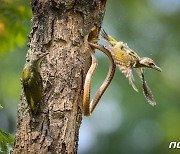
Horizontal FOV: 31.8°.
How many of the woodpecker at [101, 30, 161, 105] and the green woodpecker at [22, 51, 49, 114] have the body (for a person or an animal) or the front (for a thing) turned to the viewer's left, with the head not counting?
0

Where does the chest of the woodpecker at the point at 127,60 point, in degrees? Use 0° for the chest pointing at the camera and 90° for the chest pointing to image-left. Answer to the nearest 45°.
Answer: approximately 270°

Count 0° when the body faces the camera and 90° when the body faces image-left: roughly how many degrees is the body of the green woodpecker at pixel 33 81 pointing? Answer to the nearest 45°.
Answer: approximately 225°

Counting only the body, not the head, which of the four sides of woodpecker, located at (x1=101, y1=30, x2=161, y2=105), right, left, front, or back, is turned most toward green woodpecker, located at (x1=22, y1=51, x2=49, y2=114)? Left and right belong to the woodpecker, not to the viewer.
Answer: back

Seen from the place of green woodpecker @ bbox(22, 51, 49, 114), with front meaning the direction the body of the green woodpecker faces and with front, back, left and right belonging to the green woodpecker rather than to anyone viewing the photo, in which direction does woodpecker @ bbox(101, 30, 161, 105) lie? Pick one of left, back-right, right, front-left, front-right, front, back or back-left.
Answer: front-right

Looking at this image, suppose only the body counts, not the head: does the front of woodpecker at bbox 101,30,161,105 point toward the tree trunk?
no
